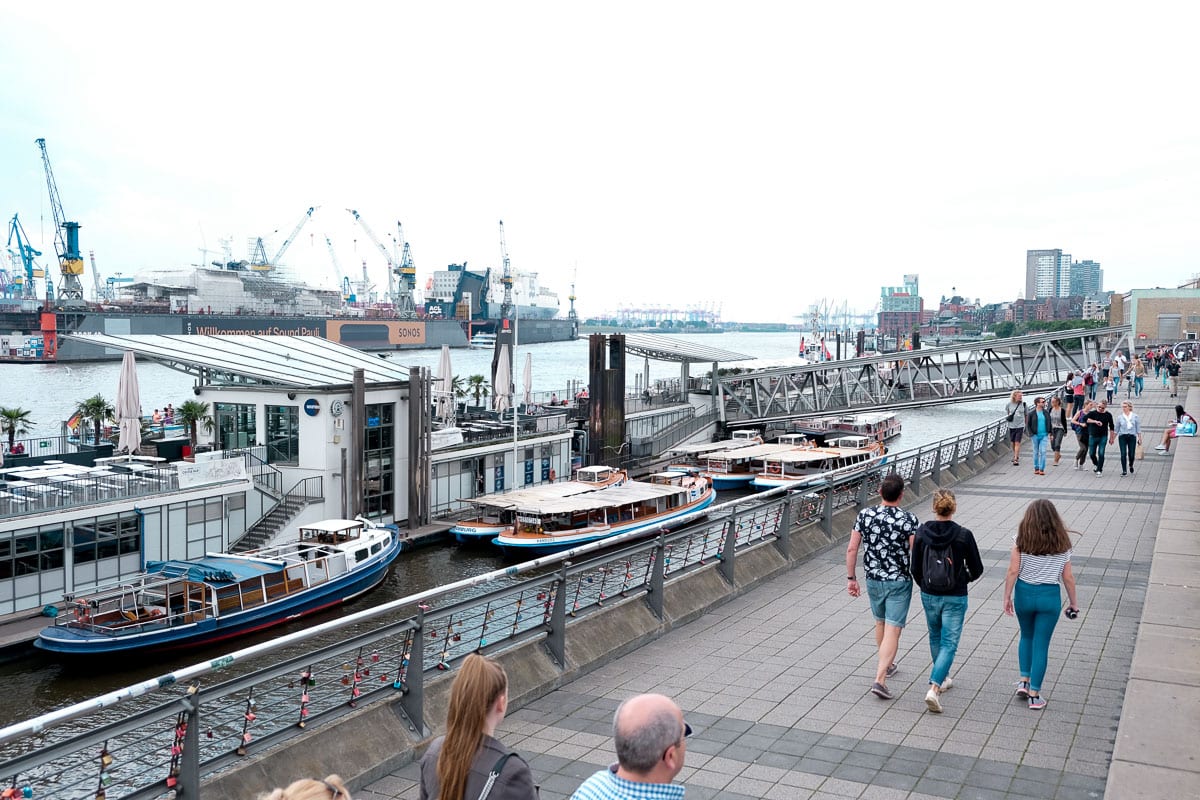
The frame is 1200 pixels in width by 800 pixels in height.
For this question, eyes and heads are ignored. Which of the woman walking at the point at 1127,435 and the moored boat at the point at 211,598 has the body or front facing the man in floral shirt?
the woman walking

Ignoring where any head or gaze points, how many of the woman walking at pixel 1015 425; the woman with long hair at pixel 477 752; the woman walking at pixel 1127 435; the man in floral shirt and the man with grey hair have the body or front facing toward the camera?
2

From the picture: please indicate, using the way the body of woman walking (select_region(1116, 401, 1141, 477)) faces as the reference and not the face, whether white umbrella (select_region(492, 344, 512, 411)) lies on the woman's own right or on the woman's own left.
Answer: on the woman's own right

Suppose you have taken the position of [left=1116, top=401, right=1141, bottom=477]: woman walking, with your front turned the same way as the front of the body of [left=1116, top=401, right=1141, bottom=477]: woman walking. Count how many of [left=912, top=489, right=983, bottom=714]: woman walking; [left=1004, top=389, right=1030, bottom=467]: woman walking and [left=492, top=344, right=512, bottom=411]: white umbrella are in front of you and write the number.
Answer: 1

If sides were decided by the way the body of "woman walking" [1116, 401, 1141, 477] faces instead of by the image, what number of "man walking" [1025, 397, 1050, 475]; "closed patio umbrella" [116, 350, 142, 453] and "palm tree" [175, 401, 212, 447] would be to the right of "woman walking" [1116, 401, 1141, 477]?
3

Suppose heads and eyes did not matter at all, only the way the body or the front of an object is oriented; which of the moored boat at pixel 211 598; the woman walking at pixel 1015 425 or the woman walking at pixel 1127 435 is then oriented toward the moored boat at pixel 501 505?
the moored boat at pixel 211 598

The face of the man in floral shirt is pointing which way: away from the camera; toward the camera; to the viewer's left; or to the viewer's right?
away from the camera

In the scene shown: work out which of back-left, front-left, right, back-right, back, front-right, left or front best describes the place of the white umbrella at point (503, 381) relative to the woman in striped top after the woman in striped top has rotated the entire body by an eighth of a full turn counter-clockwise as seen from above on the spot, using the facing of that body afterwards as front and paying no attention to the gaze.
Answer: front

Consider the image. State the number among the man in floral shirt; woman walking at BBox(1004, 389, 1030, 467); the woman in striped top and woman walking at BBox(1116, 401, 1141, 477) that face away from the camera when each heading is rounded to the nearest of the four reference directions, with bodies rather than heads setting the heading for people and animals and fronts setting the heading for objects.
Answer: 2

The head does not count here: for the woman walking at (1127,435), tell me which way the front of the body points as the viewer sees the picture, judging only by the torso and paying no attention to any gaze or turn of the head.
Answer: toward the camera

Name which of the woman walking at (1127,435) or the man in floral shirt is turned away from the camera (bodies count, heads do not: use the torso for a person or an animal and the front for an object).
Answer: the man in floral shirt

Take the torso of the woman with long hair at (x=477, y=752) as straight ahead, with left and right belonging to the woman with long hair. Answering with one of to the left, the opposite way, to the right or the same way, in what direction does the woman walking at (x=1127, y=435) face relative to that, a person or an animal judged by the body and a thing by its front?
the opposite way

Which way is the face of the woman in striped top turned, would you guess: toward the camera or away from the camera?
away from the camera

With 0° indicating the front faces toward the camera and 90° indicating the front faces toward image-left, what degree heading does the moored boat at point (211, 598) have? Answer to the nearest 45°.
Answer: approximately 225°

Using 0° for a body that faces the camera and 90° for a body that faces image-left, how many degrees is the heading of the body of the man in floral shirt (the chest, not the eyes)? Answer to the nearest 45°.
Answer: approximately 180°

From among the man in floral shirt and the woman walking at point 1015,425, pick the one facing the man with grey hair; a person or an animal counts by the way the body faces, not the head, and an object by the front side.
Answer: the woman walking

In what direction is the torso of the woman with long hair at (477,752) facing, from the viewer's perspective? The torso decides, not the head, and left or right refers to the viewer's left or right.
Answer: facing away from the viewer and to the right of the viewer

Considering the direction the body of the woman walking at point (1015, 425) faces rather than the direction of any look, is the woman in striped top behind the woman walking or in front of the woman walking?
in front
